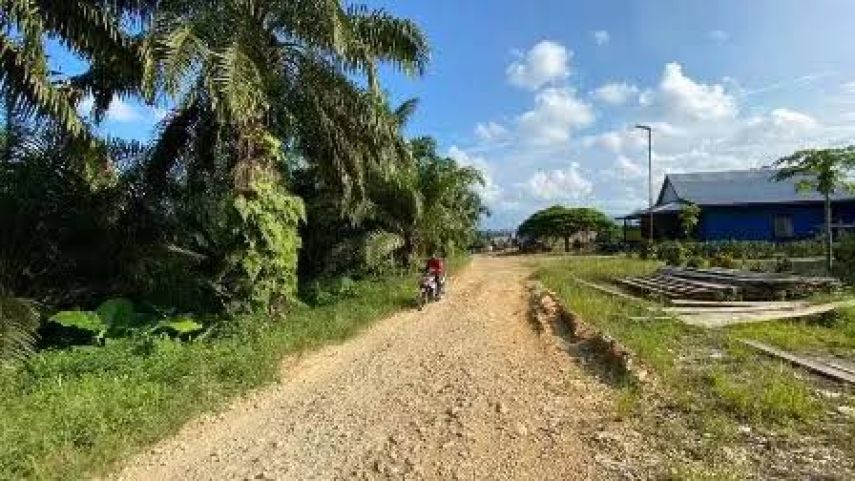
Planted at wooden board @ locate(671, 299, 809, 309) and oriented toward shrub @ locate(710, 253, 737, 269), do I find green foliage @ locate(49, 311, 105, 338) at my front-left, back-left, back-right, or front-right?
back-left

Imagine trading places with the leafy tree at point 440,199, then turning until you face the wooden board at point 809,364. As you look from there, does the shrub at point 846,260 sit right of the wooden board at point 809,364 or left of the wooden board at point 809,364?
left

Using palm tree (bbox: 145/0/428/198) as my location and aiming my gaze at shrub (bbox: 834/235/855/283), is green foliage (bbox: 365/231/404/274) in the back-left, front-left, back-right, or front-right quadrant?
front-left
